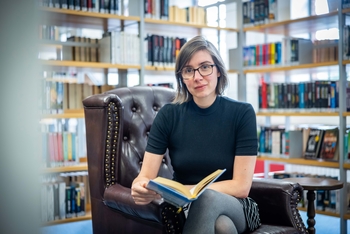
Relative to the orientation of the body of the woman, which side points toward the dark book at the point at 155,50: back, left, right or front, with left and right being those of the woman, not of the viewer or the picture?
back

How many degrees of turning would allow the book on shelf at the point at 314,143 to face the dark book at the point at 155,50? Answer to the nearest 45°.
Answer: approximately 90° to its right

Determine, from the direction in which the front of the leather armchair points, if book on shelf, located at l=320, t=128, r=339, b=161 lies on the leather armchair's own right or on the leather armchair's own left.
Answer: on the leather armchair's own left

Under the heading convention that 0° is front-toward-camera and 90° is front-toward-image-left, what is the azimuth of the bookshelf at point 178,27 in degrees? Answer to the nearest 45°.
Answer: approximately 0°

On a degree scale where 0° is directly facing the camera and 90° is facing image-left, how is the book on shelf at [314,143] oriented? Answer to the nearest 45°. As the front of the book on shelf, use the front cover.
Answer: approximately 0°

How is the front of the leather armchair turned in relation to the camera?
facing the viewer and to the right of the viewer

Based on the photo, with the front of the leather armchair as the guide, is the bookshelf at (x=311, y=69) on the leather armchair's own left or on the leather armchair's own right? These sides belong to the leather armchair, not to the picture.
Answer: on the leather armchair's own left

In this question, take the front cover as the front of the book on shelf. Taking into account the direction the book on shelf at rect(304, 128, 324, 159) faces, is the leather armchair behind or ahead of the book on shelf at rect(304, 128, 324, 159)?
ahead

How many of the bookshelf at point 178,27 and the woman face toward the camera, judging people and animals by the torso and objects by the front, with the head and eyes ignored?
2

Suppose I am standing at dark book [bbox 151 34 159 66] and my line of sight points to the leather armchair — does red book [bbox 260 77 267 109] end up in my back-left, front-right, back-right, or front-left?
back-left
